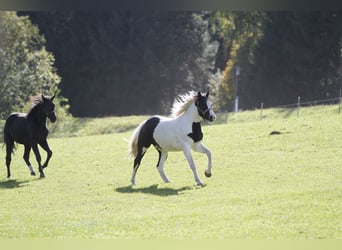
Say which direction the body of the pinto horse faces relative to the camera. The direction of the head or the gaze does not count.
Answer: to the viewer's right

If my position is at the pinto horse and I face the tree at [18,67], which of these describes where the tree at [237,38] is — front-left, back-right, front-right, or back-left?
front-right

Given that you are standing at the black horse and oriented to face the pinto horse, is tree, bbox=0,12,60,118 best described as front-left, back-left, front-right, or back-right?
back-left

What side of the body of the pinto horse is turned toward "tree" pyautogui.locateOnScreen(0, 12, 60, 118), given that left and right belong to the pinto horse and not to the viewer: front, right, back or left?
left

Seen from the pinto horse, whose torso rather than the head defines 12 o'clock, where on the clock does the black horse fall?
The black horse is roughly at 7 o'clock from the pinto horse.

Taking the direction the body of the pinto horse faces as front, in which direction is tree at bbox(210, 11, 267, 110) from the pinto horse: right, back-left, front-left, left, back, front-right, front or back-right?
left
